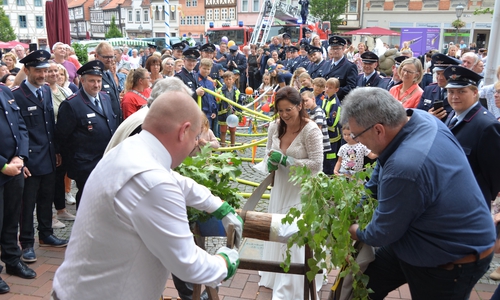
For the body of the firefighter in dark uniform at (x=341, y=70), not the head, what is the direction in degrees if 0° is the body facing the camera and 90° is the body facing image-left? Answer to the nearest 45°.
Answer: approximately 45°

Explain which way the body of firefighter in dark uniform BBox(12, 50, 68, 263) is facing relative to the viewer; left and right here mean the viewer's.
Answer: facing the viewer and to the right of the viewer

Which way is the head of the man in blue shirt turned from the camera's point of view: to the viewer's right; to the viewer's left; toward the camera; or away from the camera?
to the viewer's left

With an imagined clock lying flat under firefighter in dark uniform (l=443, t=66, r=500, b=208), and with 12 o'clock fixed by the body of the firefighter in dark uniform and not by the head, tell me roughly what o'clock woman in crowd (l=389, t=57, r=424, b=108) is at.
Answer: The woman in crowd is roughly at 4 o'clock from the firefighter in dark uniform.

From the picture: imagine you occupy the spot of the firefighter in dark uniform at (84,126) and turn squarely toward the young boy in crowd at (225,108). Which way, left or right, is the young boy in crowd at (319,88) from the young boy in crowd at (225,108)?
right

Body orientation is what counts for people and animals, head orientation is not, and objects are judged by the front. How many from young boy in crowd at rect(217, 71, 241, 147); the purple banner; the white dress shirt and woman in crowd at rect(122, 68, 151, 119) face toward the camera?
2

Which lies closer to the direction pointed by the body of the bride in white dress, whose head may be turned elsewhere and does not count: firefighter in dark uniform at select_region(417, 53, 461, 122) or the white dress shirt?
the white dress shirt

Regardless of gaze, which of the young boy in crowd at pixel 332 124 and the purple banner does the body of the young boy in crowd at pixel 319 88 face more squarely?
the young boy in crowd

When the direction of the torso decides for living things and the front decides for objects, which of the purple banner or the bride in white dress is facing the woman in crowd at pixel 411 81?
the purple banner

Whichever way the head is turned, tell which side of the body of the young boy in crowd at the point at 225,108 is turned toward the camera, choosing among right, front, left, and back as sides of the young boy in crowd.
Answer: front
